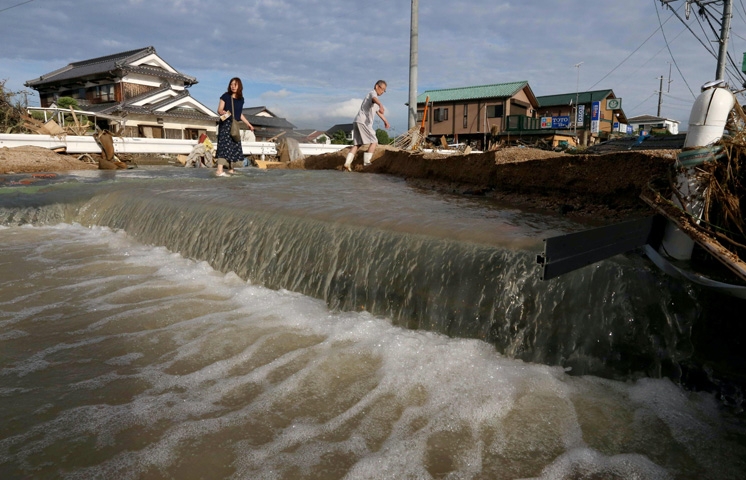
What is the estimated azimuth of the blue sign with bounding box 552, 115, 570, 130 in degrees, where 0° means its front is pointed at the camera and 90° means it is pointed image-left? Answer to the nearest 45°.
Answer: approximately 0°

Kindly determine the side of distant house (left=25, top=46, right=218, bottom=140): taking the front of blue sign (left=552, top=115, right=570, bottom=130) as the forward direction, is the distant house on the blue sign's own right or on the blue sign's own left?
on the blue sign's own right
